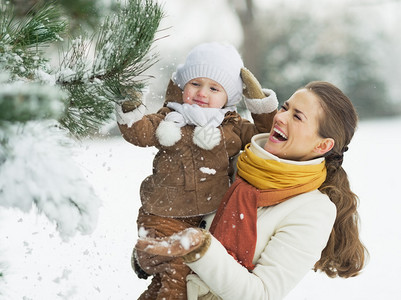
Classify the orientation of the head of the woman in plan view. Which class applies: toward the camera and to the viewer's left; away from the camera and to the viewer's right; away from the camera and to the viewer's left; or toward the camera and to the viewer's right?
toward the camera and to the viewer's left

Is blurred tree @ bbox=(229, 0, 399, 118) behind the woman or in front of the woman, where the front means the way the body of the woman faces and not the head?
behind

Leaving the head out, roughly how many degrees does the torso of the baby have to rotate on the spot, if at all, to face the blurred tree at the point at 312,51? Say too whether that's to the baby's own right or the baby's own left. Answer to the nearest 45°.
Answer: approximately 180°

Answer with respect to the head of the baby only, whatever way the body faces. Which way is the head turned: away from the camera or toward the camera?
toward the camera

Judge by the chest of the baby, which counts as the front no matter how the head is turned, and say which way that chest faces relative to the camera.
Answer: toward the camera

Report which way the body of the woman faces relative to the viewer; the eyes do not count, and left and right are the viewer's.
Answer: facing the viewer and to the left of the viewer
